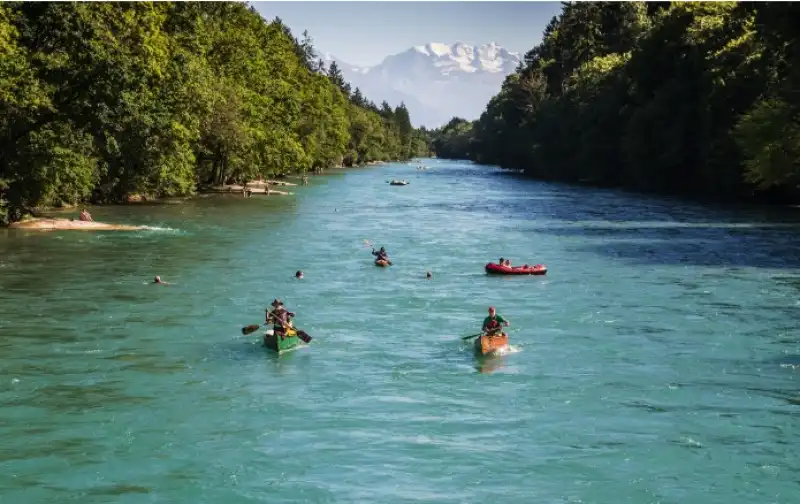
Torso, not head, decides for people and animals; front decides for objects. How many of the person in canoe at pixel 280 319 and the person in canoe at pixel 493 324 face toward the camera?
2

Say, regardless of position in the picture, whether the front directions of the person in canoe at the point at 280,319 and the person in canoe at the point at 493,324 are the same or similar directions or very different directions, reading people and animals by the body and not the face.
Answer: same or similar directions

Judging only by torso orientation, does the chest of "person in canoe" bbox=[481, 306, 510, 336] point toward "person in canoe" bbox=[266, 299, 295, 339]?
no

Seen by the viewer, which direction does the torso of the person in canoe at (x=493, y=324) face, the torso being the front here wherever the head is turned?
toward the camera

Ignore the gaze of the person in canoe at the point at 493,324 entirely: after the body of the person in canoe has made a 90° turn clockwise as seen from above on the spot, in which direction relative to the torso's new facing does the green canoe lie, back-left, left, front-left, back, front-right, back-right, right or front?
front

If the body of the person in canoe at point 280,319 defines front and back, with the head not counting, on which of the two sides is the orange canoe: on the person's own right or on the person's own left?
on the person's own left

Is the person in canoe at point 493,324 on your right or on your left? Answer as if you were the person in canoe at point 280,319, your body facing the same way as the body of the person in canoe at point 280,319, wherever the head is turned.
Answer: on your left
